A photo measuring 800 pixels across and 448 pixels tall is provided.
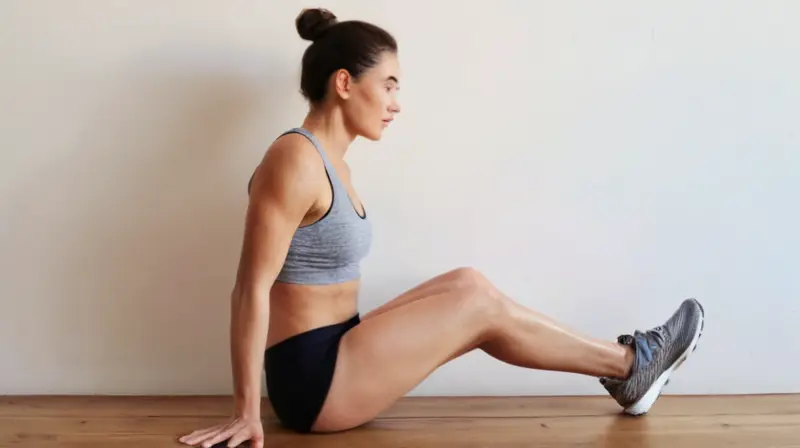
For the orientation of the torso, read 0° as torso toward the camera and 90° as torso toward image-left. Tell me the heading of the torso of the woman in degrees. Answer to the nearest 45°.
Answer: approximately 270°

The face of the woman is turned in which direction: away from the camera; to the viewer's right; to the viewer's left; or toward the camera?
to the viewer's right
